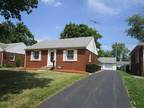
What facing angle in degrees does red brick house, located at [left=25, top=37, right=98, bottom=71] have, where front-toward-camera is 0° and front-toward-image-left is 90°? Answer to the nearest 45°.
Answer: approximately 45°

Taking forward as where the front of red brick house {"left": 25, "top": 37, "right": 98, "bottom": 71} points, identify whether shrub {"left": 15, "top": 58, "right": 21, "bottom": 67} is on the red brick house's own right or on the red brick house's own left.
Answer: on the red brick house's own right

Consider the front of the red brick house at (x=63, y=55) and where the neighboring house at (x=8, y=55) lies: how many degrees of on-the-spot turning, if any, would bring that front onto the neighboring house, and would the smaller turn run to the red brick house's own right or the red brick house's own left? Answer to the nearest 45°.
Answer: approximately 90° to the red brick house's own right
